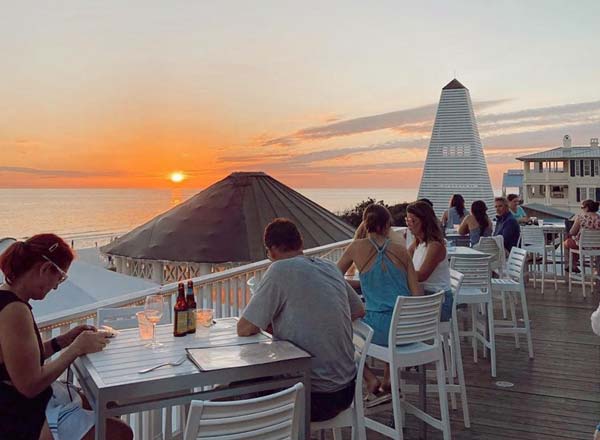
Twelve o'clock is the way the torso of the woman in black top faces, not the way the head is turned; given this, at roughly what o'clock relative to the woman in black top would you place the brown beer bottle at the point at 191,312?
The brown beer bottle is roughly at 11 o'clock from the woman in black top.

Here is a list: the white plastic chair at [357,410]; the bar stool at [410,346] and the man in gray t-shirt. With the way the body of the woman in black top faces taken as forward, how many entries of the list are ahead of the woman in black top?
3

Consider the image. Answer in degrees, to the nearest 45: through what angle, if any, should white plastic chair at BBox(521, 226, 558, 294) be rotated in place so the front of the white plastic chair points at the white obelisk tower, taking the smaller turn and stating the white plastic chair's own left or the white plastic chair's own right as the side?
approximately 45° to the white plastic chair's own left

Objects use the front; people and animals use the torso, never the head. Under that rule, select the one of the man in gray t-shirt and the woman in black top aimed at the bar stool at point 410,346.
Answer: the woman in black top

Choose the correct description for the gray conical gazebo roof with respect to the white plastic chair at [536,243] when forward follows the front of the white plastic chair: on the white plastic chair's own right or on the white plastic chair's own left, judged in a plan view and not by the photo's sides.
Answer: on the white plastic chair's own left

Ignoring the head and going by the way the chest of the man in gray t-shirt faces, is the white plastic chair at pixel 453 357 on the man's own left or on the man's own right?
on the man's own right

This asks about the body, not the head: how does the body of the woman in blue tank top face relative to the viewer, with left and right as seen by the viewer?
facing away from the viewer

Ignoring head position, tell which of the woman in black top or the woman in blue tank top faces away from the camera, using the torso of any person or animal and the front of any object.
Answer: the woman in blue tank top

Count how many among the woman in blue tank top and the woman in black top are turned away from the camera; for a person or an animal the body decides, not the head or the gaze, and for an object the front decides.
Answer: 1

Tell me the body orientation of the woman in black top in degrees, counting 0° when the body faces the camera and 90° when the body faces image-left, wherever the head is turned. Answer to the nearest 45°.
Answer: approximately 270°

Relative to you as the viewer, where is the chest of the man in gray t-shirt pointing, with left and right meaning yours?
facing away from the viewer and to the left of the viewer

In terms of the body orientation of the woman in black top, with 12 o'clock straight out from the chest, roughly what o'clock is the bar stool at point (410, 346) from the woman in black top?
The bar stool is roughly at 12 o'clock from the woman in black top.
